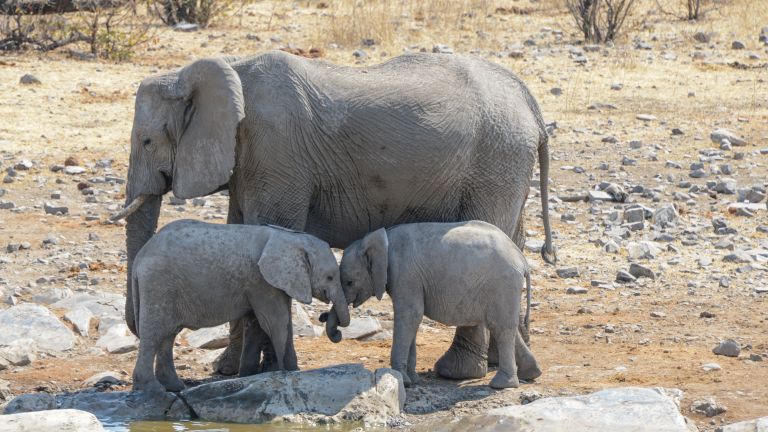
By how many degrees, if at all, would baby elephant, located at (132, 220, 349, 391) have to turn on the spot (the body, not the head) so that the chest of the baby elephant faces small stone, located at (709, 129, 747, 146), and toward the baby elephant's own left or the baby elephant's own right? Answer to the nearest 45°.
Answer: approximately 45° to the baby elephant's own left

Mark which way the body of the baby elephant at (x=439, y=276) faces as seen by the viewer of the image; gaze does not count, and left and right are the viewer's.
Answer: facing to the left of the viewer

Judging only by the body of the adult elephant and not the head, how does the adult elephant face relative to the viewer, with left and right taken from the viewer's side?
facing to the left of the viewer

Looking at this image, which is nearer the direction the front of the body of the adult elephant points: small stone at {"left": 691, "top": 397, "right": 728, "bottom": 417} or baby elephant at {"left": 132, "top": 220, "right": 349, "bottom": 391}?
the baby elephant

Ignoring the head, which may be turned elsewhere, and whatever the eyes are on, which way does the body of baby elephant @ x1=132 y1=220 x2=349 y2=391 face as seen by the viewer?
to the viewer's right

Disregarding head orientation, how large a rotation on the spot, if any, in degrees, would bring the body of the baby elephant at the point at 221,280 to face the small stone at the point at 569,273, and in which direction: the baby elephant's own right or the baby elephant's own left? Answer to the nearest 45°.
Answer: approximately 45° to the baby elephant's own left

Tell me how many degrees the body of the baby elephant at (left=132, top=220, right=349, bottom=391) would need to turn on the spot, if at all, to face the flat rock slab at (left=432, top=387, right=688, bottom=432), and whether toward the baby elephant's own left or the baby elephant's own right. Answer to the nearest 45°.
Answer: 0° — it already faces it

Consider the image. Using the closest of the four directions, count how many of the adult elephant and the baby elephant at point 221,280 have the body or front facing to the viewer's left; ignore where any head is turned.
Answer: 1

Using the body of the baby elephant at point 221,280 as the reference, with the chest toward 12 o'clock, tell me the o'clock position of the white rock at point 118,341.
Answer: The white rock is roughly at 8 o'clock from the baby elephant.

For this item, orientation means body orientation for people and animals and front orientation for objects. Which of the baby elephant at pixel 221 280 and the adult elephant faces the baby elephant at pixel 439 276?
the baby elephant at pixel 221 280

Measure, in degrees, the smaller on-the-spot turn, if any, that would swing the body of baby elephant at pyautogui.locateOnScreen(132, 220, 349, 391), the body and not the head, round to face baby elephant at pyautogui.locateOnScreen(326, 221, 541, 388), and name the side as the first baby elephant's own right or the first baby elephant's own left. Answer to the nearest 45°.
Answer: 0° — it already faces it

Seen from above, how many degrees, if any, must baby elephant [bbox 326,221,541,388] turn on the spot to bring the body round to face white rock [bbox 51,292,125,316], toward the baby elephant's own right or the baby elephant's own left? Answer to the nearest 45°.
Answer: approximately 45° to the baby elephant's own right

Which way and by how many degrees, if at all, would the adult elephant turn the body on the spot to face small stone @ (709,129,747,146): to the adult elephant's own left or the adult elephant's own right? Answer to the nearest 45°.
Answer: approximately 135° to the adult elephant's own right
